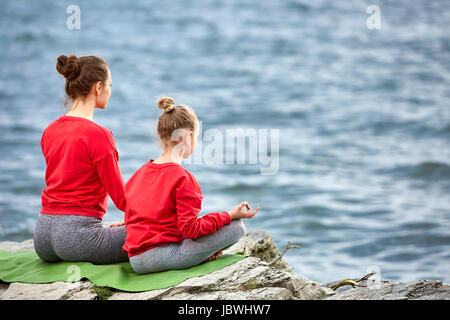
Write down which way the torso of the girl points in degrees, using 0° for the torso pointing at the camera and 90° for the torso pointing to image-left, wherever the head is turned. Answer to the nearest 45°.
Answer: approximately 225°

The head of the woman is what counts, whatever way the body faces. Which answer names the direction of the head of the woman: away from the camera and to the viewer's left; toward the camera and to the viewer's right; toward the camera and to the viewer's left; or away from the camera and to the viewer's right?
away from the camera and to the viewer's right

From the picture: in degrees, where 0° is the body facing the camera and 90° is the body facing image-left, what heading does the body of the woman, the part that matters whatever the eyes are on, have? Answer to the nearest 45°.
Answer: approximately 225°

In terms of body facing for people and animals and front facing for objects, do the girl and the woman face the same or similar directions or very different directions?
same or similar directions

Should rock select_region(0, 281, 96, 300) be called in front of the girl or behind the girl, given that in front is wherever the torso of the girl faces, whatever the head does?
behind

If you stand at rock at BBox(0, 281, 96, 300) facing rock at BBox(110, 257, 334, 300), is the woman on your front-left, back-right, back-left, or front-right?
front-left

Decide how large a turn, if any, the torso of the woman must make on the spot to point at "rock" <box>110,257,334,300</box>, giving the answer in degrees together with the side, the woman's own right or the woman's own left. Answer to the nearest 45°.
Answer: approximately 90° to the woman's own right

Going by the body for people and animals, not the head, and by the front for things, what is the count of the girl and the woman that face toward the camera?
0
